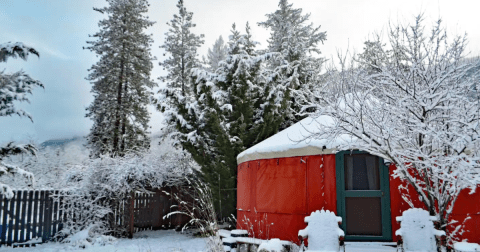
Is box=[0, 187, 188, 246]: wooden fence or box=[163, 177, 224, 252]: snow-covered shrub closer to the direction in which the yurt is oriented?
the snow-covered shrub

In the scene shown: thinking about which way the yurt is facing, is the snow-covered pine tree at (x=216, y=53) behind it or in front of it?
behind

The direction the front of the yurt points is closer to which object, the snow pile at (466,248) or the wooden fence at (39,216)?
the snow pile

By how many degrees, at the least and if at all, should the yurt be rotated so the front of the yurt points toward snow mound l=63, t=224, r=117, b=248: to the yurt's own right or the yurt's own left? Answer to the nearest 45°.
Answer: approximately 90° to the yurt's own right

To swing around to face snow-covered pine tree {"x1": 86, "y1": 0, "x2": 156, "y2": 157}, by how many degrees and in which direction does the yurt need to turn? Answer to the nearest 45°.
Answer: approximately 135° to its right

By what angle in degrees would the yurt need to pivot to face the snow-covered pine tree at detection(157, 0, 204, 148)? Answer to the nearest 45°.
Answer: approximately 135° to its right

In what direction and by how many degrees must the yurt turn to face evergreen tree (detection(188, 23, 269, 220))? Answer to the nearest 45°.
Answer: approximately 135° to its right

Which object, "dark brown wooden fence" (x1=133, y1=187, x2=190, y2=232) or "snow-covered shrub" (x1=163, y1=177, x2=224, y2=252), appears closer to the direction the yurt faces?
the snow-covered shrub

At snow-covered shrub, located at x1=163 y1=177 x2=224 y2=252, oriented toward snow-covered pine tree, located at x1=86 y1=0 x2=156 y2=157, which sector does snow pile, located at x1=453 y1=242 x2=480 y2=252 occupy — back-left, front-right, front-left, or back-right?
back-right

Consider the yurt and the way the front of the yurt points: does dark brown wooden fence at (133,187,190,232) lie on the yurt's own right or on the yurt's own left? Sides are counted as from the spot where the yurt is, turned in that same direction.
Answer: on the yurt's own right

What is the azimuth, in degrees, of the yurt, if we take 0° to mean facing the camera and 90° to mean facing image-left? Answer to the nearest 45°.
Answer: approximately 0°

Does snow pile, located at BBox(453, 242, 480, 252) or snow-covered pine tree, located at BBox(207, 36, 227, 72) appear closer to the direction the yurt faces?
the snow pile
